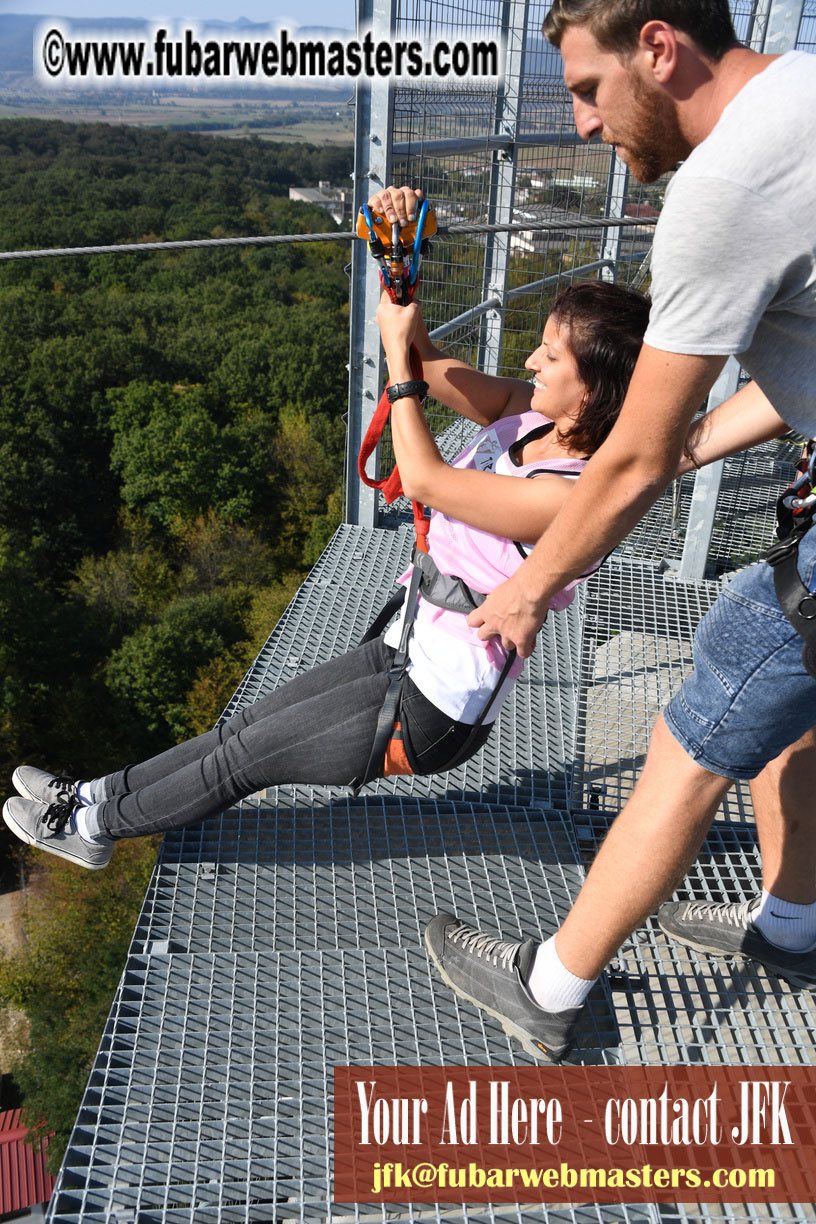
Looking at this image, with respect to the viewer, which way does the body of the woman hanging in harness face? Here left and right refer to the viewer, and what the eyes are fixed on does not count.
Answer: facing to the left of the viewer

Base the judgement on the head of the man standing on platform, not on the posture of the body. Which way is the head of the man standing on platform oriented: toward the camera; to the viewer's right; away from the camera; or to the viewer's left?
to the viewer's left

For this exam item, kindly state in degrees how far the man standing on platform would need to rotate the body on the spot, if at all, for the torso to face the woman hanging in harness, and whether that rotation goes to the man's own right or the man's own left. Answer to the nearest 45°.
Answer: approximately 45° to the man's own right

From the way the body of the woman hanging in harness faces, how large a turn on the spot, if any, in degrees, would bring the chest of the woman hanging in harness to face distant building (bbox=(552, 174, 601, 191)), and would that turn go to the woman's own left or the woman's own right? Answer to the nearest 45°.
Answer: approximately 90° to the woman's own right

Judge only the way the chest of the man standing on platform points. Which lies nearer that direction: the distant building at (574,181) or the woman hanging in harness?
the woman hanging in harness

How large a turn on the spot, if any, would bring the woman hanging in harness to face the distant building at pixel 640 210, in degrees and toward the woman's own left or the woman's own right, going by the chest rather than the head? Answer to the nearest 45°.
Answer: approximately 90° to the woman's own right

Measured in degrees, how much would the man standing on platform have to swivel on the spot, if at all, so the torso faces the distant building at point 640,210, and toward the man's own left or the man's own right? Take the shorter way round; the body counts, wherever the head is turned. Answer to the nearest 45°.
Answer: approximately 90° to the man's own right

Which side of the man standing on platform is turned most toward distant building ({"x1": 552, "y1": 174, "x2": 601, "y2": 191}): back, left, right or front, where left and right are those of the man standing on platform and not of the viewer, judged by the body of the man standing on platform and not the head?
right

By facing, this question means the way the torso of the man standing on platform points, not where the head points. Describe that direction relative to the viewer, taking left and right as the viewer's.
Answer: facing to the left of the viewer

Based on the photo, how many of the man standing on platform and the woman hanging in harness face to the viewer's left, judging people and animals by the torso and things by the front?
2
